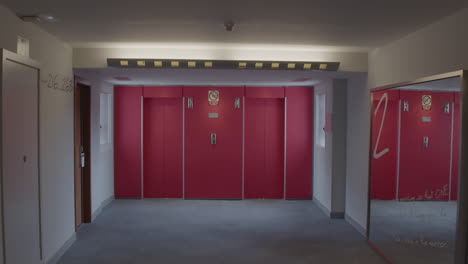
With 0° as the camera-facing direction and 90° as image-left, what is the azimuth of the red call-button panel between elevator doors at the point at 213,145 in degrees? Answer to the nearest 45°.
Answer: approximately 0°

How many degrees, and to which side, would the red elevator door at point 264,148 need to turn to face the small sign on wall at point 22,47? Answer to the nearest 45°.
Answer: approximately 45° to its right

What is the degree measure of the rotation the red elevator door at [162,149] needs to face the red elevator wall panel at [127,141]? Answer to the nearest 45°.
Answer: approximately 90° to its right

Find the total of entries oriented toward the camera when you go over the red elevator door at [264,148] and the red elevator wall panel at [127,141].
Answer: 2

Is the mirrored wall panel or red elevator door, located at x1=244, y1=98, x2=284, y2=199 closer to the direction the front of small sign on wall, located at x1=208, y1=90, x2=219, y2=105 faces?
the mirrored wall panel

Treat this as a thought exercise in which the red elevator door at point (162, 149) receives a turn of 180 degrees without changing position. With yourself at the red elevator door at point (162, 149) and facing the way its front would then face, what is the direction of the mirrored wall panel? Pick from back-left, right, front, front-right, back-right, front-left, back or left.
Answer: back-right

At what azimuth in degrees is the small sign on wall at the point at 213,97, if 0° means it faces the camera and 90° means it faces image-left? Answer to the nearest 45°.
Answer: approximately 0°

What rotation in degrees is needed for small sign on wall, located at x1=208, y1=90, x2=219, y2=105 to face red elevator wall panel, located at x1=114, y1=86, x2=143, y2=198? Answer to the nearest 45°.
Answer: approximately 90° to its right

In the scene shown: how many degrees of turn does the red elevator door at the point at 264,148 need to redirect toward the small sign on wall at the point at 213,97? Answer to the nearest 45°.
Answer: approximately 90° to its right

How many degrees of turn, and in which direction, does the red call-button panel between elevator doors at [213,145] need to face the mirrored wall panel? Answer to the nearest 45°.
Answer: approximately 45° to its left

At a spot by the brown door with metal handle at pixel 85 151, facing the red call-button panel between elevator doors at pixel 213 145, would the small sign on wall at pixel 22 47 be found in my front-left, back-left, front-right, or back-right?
back-right

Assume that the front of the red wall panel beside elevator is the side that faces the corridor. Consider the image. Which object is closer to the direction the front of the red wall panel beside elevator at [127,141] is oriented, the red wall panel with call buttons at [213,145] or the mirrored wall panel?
the mirrored wall panel

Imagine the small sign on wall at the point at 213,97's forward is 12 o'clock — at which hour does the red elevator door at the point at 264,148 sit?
The red elevator door is roughly at 9 o'clock from the small sign on wall.
